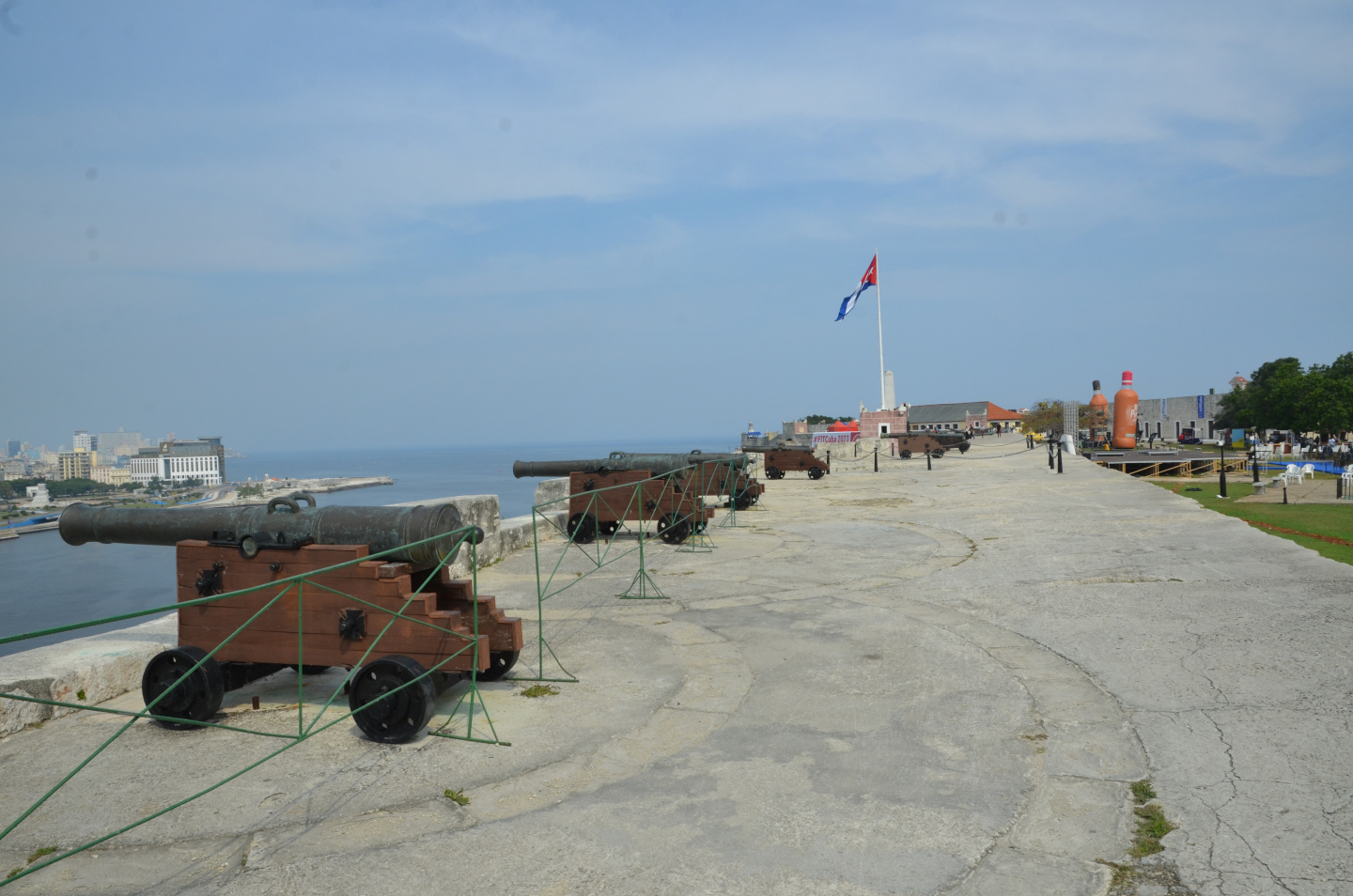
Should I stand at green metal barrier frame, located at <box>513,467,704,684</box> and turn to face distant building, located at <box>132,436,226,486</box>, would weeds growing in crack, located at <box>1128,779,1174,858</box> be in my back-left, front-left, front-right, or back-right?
back-right

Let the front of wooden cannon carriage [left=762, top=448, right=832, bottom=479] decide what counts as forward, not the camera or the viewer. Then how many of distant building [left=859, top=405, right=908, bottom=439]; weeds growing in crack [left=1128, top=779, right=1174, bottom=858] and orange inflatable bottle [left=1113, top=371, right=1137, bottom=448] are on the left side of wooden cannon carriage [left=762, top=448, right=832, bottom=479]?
1

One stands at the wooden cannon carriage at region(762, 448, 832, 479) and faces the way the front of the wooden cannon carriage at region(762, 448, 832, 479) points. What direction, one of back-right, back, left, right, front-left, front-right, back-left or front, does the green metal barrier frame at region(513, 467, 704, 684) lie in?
left

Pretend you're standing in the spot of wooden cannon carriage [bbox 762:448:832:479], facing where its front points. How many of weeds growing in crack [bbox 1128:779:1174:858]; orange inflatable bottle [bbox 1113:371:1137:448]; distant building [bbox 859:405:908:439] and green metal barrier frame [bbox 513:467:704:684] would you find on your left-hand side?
2

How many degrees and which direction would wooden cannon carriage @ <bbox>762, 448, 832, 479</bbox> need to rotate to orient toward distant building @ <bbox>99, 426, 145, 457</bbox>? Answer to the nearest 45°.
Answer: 0° — it already faces it

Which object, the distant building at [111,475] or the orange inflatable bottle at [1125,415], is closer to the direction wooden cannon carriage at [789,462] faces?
the distant building

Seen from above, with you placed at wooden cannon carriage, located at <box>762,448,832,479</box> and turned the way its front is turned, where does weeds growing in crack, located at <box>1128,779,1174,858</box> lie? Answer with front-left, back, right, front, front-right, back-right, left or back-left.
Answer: left

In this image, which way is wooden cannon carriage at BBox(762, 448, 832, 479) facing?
to the viewer's left

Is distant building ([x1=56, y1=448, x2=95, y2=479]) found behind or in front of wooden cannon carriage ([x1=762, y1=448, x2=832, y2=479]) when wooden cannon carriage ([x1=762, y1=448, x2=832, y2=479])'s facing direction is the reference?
in front

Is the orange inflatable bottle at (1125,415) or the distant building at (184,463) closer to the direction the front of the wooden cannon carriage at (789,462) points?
the distant building

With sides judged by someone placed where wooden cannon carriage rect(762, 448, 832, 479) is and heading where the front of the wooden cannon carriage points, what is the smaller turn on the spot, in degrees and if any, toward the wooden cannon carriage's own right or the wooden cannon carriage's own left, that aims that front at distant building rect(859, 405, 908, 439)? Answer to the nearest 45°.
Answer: approximately 90° to the wooden cannon carriage's own right
